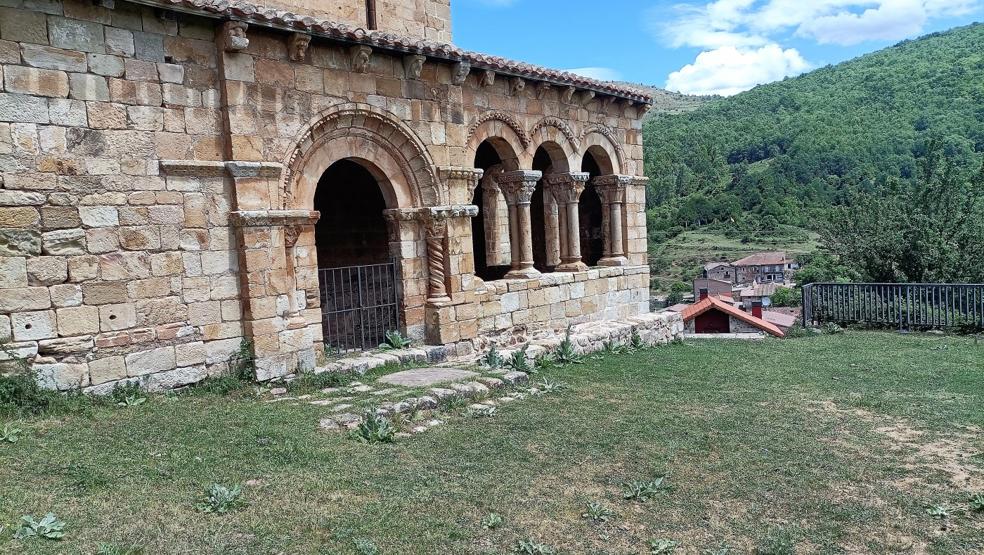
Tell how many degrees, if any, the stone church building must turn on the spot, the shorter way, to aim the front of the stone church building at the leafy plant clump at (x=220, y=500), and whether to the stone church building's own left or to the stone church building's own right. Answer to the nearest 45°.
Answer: approximately 45° to the stone church building's own right

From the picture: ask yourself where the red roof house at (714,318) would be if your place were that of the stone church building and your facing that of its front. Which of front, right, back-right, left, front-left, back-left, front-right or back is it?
left

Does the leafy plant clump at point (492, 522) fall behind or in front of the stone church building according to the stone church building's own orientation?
in front

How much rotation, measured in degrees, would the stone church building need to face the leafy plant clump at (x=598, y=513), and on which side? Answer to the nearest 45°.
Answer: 0° — it already faces it

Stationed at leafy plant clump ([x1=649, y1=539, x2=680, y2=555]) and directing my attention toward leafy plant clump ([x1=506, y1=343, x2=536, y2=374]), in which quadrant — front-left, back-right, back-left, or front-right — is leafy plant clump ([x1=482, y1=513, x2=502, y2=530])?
front-left

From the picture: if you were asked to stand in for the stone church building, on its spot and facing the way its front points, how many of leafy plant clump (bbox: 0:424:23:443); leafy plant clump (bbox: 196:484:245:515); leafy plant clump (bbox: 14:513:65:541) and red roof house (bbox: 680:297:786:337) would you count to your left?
1

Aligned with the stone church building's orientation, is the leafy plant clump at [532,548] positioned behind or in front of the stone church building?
in front

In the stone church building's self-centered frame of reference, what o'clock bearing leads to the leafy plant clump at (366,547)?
The leafy plant clump is roughly at 1 o'clock from the stone church building.

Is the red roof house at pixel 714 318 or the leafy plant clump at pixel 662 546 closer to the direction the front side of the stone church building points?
the leafy plant clump

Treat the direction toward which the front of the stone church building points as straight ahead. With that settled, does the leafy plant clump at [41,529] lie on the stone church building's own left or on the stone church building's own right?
on the stone church building's own right

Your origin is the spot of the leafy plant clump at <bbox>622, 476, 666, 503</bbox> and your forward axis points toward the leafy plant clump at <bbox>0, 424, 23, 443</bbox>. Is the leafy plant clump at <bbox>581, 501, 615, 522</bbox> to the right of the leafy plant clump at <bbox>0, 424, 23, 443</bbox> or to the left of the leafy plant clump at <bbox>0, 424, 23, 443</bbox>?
left

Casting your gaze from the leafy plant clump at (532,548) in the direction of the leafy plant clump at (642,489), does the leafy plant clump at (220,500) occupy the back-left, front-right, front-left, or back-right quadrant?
back-left

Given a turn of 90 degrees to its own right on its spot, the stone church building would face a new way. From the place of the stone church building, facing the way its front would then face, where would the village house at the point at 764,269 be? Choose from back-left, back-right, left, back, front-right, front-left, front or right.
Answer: back
